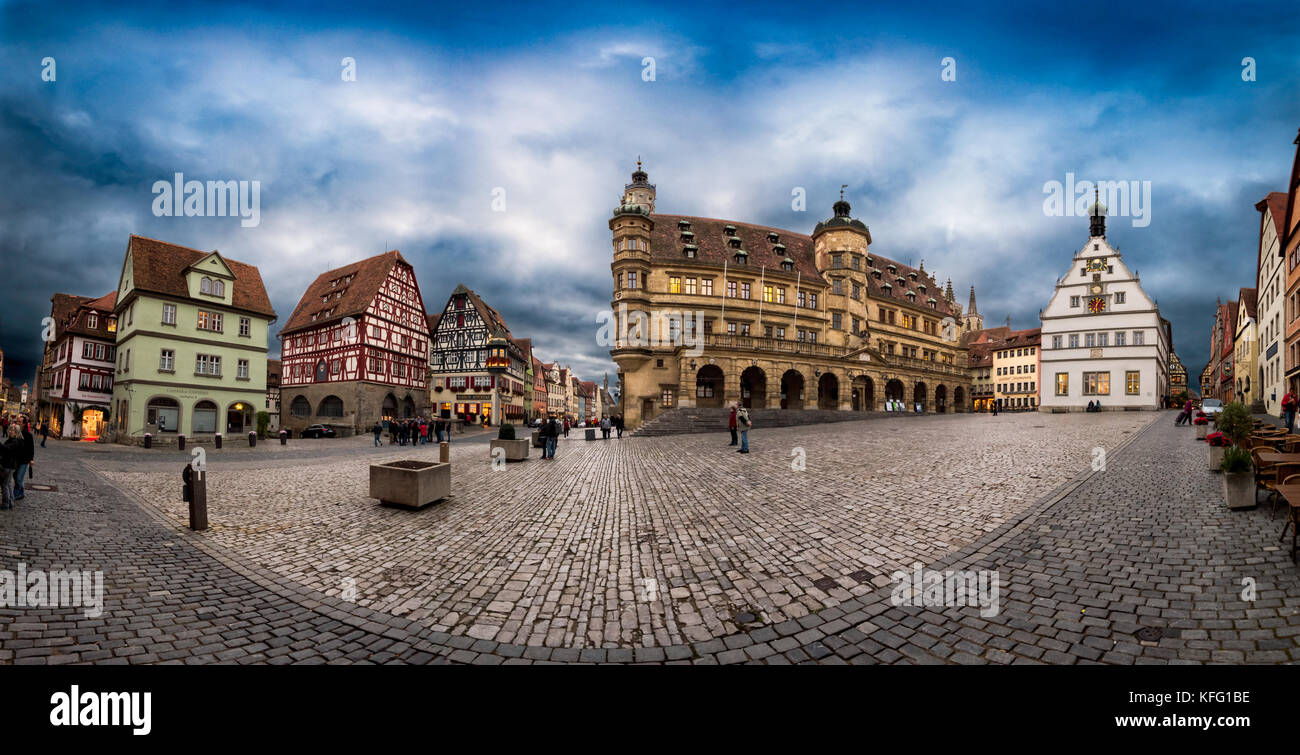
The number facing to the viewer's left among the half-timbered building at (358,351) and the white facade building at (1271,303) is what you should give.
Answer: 1

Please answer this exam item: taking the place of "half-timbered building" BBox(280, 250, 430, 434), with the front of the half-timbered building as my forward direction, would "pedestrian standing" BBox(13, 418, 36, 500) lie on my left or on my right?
on my right

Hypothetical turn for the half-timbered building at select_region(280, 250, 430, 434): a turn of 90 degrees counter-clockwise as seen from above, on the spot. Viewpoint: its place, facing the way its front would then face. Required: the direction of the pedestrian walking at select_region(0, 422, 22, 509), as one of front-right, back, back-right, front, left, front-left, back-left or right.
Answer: back-right

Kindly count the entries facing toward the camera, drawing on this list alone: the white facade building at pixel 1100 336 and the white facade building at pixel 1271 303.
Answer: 1

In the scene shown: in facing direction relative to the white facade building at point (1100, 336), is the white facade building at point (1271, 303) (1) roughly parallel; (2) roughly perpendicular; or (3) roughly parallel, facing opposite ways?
roughly perpendicular

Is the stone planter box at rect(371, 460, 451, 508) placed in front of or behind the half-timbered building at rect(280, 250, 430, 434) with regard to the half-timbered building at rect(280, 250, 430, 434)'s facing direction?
in front

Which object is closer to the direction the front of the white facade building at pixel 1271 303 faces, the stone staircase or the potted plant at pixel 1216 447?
the stone staircase

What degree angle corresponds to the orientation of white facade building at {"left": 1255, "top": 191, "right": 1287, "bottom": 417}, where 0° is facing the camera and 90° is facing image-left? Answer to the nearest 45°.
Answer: approximately 90°

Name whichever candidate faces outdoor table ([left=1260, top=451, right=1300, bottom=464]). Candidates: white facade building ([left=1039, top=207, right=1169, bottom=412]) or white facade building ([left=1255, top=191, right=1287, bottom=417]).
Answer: white facade building ([left=1039, top=207, right=1169, bottom=412])

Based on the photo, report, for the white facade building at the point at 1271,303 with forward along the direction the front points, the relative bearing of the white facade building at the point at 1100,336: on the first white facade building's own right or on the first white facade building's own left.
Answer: on the first white facade building's own right

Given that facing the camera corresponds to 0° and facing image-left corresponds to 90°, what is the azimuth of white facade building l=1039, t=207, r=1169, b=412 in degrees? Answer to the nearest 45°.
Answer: approximately 0°
